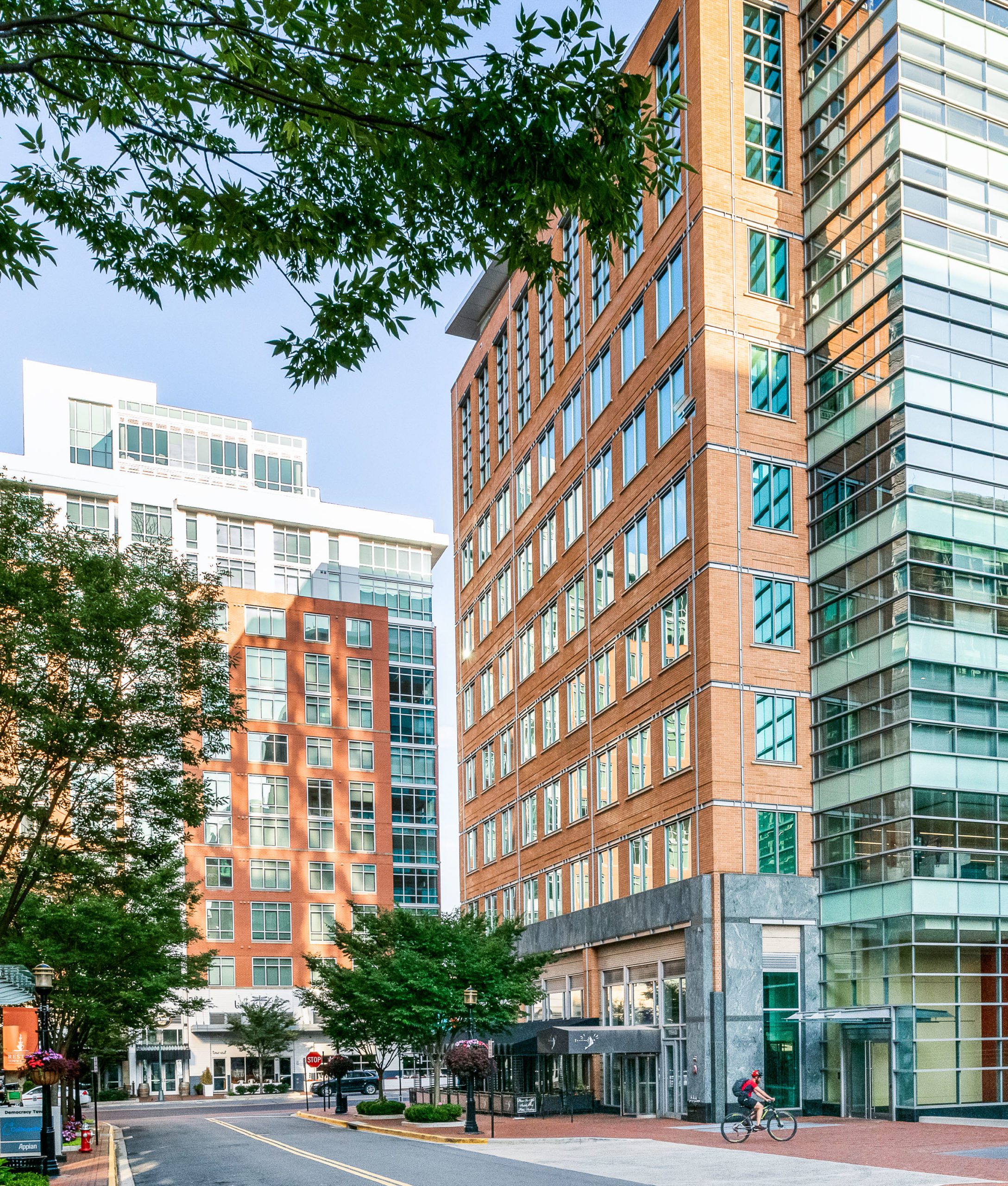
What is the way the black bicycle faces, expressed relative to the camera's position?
facing to the right of the viewer

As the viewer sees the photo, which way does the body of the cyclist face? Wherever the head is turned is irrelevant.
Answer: to the viewer's right

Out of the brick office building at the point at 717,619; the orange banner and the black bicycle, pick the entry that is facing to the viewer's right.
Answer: the black bicycle

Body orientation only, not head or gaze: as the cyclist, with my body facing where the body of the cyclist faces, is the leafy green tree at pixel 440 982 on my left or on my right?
on my left

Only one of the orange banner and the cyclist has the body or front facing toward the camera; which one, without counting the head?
the orange banner

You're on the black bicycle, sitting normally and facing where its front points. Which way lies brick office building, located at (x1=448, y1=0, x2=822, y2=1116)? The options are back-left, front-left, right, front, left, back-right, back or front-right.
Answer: left

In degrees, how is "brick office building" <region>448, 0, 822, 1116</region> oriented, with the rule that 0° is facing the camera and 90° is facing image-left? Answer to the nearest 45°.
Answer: approximately 45°

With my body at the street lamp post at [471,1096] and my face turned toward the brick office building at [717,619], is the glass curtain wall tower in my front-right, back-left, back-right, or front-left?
front-right

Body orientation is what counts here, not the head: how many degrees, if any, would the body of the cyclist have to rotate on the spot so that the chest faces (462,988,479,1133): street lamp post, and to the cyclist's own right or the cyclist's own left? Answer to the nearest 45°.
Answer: approximately 135° to the cyclist's own left

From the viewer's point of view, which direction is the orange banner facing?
toward the camera

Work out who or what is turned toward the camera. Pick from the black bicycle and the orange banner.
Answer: the orange banner
